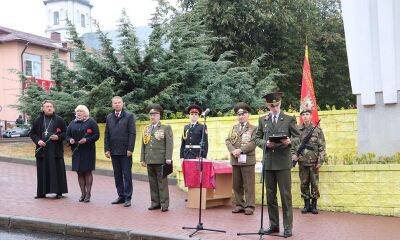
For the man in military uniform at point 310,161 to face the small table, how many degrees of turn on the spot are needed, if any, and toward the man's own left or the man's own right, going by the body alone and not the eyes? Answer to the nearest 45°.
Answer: approximately 45° to the man's own right

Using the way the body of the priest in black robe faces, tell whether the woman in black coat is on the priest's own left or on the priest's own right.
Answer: on the priest's own left

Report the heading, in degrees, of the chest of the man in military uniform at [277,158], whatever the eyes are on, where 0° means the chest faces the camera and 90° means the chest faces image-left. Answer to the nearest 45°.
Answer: approximately 0°

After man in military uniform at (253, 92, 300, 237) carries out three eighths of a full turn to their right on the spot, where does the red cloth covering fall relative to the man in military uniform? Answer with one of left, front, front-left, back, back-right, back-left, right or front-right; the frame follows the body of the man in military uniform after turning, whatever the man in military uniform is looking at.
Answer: front

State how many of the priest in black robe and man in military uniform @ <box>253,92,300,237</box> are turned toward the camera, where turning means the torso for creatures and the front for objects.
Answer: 2

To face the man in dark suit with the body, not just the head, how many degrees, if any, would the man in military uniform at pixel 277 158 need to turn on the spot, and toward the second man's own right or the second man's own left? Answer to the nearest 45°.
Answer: approximately 135° to the second man's own right

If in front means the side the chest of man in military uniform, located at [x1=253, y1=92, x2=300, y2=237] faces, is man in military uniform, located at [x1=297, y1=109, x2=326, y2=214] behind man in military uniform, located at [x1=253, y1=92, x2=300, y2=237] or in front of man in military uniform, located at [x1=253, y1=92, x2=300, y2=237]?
behind

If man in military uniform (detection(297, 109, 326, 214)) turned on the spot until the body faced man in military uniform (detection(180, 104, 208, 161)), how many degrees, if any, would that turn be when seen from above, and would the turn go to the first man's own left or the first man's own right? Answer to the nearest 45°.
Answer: approximately 45° to the first man's own right
